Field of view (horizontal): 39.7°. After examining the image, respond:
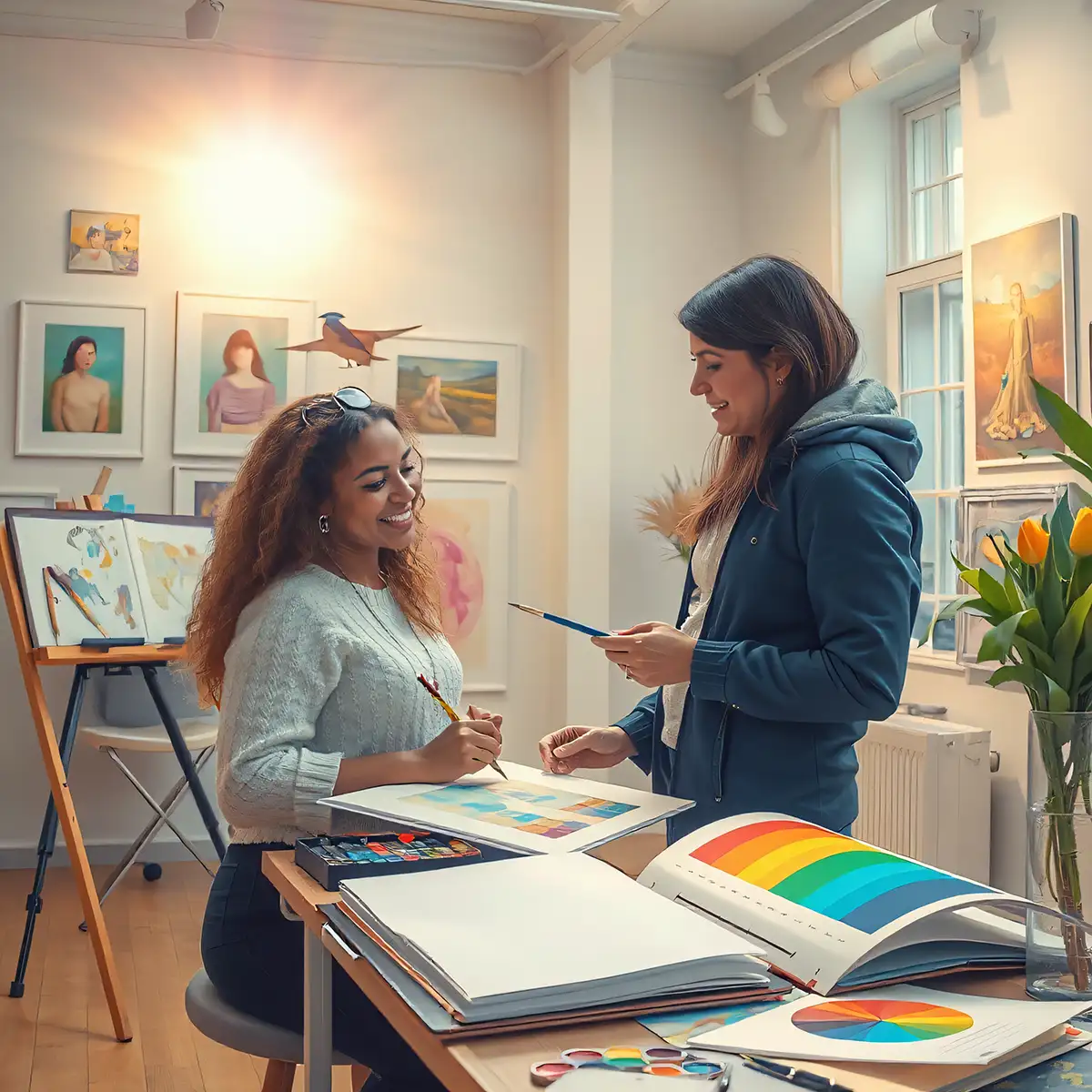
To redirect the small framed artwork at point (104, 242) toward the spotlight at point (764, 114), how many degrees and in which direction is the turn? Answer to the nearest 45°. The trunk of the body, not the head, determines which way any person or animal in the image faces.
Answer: approximately 90° to its left

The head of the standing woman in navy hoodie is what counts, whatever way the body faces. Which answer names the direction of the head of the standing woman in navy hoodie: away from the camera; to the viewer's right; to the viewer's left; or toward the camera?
to the viewer's left

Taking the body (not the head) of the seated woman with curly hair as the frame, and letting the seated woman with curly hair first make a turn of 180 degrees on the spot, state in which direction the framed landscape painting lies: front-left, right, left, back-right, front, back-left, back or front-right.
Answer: front-right

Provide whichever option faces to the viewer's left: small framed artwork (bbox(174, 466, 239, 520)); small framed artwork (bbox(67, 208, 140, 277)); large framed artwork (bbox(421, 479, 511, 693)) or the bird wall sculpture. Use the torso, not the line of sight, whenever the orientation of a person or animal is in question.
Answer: the bird wall sculpture

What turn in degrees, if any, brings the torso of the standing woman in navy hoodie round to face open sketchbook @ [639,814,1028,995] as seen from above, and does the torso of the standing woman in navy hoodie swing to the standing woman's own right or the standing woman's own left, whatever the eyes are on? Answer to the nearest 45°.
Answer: approximately 90° to the standing woman's own left

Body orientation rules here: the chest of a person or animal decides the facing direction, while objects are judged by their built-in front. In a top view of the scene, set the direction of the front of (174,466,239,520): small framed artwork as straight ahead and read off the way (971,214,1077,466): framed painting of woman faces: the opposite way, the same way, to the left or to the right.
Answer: to the right

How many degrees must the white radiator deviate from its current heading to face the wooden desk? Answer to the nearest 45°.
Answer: approximately 45° to its left

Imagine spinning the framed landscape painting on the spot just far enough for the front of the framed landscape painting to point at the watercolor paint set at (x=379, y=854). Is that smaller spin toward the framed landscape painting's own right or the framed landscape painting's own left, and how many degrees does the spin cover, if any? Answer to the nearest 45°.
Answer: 0° — it already faces it

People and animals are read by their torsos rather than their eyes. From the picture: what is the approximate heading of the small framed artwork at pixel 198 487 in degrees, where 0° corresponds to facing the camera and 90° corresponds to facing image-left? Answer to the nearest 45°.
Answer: approximately 0°

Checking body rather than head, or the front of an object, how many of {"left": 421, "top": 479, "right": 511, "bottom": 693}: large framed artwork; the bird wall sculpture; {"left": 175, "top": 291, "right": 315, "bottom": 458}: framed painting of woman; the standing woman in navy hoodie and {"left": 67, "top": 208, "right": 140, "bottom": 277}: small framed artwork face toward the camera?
3

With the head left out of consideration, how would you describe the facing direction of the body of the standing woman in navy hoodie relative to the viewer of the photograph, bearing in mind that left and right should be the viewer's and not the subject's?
facing to the left of the viewer

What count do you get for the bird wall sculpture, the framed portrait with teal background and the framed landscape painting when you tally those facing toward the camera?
2

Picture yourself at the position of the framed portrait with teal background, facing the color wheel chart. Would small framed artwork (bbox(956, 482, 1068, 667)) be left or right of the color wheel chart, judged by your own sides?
left

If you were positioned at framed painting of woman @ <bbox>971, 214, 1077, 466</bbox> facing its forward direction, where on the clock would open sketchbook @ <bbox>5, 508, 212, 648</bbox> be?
The open sketchbook is roughly at 1 o'clock from the framed painting of woman.
